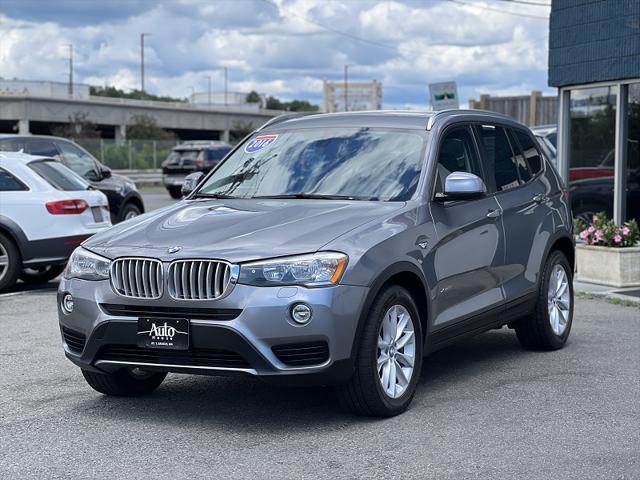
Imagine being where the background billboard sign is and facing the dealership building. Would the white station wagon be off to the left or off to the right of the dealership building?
right

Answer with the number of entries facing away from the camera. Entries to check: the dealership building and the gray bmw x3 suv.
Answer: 0

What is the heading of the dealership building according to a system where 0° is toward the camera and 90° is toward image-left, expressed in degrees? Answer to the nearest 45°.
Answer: approximately 45°

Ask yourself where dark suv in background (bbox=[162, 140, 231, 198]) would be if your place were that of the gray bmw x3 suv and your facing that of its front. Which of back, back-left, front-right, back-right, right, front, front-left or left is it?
back-right

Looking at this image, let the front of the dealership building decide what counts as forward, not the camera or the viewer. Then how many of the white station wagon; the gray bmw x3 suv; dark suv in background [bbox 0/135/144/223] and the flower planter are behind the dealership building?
0

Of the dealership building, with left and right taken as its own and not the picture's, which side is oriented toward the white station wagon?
front

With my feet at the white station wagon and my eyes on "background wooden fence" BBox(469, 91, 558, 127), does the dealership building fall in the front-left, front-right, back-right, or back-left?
front-right

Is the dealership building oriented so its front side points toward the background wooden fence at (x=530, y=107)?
no

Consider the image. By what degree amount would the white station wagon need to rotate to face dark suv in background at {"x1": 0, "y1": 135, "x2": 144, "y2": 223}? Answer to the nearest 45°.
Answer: approximately 45° to its right

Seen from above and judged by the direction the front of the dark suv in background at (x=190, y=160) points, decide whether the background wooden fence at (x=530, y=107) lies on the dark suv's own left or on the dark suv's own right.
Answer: on the dark suv's own right

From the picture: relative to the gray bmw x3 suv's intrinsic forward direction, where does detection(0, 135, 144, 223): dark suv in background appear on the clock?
The dark suv in background is roughly at 4 o'clock from the gray bmw x3 suv.

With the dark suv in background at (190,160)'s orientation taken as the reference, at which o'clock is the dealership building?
The dealership building is roughly at 4 o'clock from the dark suv in background.

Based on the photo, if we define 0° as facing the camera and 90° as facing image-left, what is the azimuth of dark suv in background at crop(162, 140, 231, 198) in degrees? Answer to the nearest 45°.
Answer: approximately 225°

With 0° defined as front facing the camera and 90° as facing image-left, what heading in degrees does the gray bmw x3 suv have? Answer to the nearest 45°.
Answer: approximately 45°

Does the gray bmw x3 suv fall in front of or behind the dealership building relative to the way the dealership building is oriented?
in front

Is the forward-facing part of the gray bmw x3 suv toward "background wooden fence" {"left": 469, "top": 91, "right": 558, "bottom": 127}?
no

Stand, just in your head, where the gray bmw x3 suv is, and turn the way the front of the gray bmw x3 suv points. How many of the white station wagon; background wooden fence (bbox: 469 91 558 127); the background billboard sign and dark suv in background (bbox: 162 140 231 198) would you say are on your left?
0

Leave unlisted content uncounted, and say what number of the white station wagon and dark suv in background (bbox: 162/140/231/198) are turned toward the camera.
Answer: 0

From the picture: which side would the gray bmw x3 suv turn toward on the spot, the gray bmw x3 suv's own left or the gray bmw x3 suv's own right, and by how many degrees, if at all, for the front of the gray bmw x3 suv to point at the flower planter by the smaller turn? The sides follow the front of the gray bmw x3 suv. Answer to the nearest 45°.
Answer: approximately 180°

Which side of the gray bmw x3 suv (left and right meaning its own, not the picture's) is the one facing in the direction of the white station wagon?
right

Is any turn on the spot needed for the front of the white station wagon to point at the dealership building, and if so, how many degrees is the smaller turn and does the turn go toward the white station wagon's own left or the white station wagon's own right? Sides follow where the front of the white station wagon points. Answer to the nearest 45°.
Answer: approximately 135° to the white station wagon's own right

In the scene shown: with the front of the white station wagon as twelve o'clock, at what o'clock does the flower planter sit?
The flower planter is roughly at 5 o'clock from the white station wagon.
